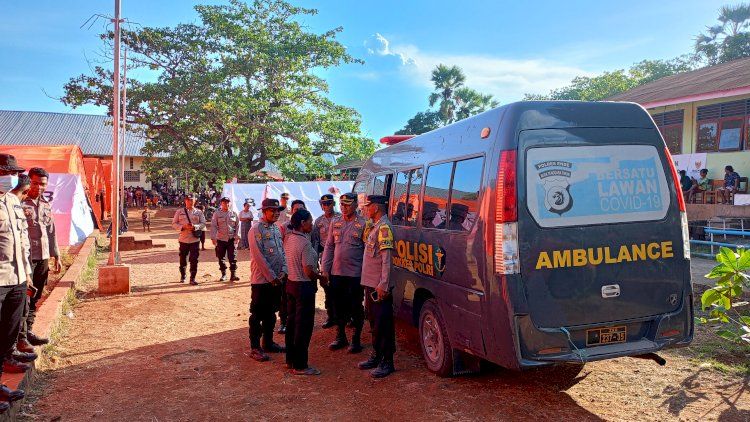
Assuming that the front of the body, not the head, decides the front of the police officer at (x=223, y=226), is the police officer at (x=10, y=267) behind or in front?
in front

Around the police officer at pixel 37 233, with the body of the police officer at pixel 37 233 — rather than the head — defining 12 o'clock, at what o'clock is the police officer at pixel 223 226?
the police officer at pixel 223 226 is roughly at 9 o'clock from the police officer at pixel 37 233.

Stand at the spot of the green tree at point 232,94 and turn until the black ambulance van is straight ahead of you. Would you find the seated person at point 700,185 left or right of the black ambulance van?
left

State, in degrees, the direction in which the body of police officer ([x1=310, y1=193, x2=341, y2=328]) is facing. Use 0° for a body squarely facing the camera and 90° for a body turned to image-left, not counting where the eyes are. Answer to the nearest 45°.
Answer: approximately 0°

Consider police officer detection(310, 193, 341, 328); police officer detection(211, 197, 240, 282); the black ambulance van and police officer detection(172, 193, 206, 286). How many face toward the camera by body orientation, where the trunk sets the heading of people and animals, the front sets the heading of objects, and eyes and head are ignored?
3

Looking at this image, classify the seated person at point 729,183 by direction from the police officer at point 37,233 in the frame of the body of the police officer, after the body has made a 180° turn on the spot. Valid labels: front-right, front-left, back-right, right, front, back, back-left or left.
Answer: back-right

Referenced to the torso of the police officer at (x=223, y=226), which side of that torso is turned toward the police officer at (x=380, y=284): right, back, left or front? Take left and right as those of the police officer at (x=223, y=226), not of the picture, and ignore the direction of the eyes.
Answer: front

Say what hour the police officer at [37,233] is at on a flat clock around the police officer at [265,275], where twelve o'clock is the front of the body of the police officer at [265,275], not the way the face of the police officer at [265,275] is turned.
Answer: the police officer at [37,233] is roughly at 5 o'clock from the police officer at [265,275].

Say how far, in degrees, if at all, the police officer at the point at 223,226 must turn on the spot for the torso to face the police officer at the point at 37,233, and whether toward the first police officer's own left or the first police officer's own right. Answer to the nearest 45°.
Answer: approximately 45° to the first police officer's own right

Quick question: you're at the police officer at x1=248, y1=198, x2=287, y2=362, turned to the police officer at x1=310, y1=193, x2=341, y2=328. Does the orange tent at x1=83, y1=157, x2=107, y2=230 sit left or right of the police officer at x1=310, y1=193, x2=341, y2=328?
left

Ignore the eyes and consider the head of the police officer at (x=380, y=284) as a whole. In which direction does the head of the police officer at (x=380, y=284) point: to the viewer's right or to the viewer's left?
to the viewer's left

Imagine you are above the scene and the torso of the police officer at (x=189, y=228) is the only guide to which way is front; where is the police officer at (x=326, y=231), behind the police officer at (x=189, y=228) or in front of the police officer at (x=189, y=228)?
in front

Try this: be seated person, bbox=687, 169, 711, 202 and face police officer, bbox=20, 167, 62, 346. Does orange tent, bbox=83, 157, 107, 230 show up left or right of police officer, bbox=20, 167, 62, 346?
right

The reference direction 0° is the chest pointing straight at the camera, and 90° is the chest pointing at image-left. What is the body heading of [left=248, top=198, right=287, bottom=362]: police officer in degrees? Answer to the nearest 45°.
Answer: approximately 315°

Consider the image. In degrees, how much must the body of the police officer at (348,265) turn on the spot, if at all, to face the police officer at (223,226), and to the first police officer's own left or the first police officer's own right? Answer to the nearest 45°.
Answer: approximately 90° to the first police officer's own right

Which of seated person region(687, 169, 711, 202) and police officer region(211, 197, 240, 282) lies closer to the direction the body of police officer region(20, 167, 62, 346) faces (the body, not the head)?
the seated person

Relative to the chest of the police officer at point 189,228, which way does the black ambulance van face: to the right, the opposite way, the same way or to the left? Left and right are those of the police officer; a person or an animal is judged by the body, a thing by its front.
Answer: the opposite way

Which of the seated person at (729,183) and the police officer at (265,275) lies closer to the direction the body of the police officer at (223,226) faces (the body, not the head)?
the police officer

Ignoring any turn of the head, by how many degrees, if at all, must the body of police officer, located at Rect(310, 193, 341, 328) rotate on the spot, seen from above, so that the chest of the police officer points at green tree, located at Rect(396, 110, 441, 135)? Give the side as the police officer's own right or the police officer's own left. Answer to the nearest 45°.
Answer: approximately 180°
